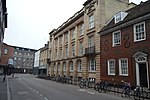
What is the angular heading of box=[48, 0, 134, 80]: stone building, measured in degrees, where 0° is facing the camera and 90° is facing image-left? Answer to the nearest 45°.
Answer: approximately 45°

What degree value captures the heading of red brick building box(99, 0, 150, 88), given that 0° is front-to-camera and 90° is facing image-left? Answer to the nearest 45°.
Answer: approximately 45°
